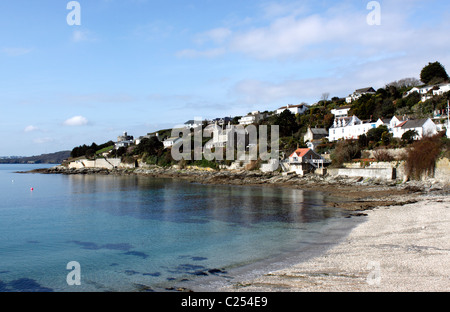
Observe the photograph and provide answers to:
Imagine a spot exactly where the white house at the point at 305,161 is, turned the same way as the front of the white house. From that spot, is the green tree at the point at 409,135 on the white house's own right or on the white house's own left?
on the white house's own left

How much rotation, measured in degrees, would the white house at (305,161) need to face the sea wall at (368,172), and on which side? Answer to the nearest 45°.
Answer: approximately 90° to its left

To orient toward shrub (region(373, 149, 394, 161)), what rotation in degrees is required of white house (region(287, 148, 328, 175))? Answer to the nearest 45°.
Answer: approximately 90° to its left

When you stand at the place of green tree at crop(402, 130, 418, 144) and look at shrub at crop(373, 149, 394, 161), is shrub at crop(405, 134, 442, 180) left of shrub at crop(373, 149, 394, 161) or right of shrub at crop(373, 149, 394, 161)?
left

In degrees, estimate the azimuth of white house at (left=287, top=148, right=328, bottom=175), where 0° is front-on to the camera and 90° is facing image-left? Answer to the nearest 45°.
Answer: approximately 45°

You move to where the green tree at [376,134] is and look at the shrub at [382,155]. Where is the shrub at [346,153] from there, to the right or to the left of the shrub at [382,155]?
right

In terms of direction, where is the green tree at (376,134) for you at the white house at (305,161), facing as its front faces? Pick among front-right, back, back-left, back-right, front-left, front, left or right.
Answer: back-left

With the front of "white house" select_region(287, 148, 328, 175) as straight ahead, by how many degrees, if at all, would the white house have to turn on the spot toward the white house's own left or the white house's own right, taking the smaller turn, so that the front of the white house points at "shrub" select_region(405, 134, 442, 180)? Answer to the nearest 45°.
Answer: approximately 90° to the white house's own left

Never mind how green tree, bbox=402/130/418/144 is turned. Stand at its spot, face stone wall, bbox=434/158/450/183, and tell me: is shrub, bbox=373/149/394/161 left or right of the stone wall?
right

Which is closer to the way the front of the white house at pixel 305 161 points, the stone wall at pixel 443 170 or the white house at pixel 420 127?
the stone wall
